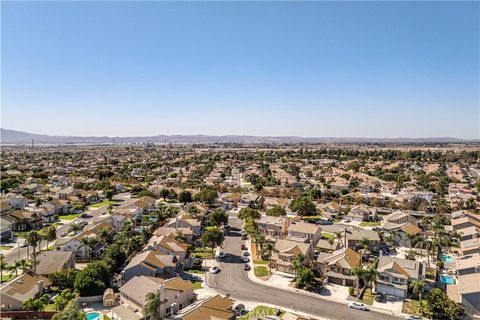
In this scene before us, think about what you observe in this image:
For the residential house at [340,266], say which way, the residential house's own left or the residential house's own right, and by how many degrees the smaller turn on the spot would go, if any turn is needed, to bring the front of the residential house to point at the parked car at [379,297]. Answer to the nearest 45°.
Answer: approximately 90° to the residential house's own left

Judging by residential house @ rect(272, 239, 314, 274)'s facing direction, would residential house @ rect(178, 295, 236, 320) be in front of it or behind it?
in front

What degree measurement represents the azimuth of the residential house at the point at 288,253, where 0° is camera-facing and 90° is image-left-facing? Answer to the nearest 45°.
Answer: approximately 45°

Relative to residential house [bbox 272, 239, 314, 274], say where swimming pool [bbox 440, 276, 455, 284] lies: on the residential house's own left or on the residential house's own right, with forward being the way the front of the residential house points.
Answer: on the residential house's own left

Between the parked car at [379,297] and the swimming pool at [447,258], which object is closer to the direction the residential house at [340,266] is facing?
the parked car

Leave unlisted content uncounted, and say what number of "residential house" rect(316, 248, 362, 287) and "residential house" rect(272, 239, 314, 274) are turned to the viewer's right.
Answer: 0

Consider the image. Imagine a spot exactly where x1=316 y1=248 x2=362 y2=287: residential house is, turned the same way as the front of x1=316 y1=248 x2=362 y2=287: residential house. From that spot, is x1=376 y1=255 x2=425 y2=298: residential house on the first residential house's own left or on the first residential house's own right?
on the first residential house's own left

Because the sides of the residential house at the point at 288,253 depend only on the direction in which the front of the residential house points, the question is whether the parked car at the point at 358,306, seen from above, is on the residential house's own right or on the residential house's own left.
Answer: on the residential house's own left

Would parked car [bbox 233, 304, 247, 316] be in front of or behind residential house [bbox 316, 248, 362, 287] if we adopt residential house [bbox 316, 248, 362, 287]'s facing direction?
in front

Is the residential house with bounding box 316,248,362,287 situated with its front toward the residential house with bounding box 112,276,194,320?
no
